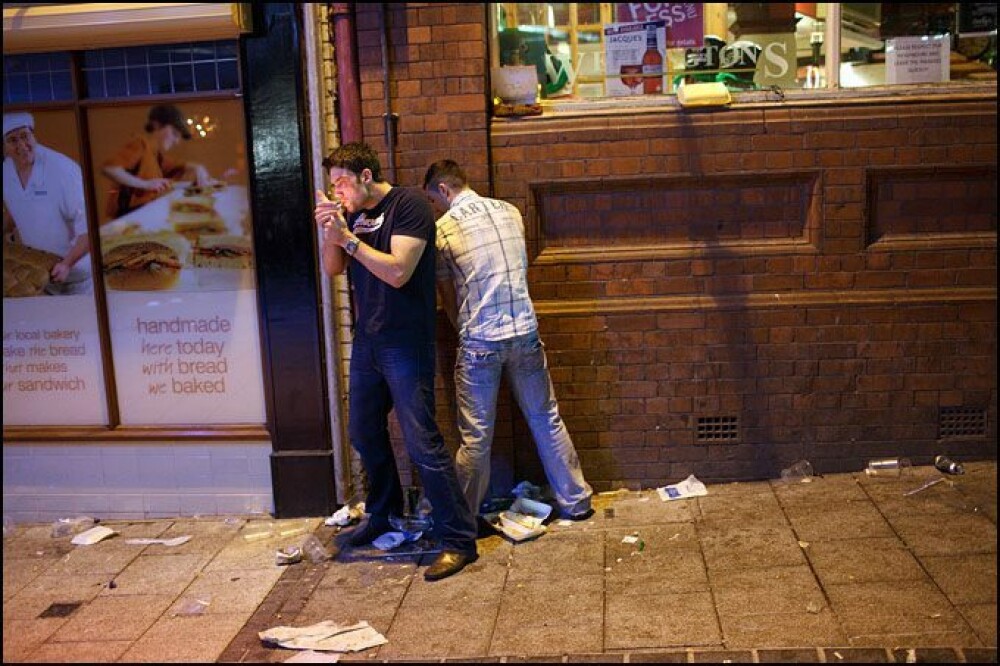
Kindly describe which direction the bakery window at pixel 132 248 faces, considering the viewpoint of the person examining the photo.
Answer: facing the viewer

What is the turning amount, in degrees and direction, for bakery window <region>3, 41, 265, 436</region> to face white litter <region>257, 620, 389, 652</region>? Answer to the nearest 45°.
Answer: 0° — it already faces it

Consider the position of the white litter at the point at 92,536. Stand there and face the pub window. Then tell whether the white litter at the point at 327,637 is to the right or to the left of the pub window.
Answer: right

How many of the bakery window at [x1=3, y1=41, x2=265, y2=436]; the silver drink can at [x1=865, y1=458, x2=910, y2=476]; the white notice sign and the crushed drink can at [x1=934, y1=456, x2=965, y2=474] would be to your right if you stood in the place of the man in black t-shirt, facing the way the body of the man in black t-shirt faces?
1

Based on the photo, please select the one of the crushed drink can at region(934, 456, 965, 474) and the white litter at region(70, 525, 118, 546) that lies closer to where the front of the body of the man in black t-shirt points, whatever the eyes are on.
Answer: the white litter

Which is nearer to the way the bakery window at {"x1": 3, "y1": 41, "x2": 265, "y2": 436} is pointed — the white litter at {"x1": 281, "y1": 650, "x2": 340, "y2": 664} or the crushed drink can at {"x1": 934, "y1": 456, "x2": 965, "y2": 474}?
the white litter

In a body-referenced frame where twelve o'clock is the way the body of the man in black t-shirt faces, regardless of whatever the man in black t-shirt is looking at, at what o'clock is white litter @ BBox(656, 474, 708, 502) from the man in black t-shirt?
The white litter is roughly at 7 o'clock from the man in black t-shirt.

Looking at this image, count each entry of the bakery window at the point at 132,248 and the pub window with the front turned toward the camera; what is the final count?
2

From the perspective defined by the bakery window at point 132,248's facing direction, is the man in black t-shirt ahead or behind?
ahead

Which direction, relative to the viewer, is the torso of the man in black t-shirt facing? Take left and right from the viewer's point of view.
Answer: facing the viewer and to the left of the viewer

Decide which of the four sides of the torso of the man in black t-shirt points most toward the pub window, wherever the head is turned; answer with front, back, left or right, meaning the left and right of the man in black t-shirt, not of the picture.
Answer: back

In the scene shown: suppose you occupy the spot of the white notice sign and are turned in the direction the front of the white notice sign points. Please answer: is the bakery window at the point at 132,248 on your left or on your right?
on your right

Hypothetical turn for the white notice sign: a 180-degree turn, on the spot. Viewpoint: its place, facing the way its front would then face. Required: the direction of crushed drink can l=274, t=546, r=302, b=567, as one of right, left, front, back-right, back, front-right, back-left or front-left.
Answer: back-left

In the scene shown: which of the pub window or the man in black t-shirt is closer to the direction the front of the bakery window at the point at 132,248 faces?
the man in black t-shirt

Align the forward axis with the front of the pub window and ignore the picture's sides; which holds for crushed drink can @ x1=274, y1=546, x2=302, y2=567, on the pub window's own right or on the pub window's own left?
on the pub window's own right

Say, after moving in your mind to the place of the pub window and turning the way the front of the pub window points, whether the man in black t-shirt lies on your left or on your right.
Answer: on your right

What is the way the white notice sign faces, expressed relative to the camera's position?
facing the viewer
